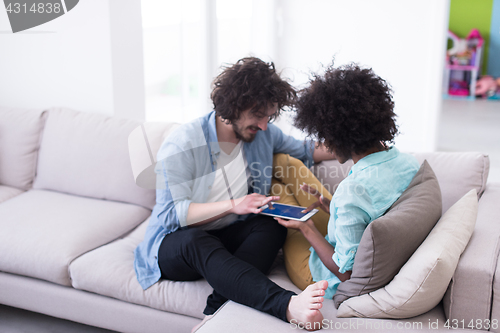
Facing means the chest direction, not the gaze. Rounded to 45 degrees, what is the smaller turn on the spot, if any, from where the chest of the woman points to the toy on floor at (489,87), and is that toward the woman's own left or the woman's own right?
approximately 45° to the woman's own right

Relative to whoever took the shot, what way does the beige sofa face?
facing the viewer and to the left of the viewer

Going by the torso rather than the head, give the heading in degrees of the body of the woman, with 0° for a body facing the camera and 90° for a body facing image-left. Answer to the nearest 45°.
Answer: approximately 135°

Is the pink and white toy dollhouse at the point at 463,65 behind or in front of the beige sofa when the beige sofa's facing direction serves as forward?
behind

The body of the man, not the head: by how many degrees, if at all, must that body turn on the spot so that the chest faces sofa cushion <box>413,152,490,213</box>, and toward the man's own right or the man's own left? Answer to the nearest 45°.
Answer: approximately 45° to the man's own left

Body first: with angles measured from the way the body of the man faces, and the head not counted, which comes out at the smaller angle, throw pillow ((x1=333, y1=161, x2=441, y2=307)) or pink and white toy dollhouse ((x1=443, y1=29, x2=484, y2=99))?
the throw pillow

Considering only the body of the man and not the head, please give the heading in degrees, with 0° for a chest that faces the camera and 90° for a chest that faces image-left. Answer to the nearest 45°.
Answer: approximately 315°

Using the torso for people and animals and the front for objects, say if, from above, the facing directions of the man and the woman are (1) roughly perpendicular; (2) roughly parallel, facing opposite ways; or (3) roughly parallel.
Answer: roughly parallel, facing opposite ways

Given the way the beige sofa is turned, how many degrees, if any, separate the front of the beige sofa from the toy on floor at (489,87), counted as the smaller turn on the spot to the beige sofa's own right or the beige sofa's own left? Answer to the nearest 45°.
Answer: approximately 180°

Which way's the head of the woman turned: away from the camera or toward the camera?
away from the camera
